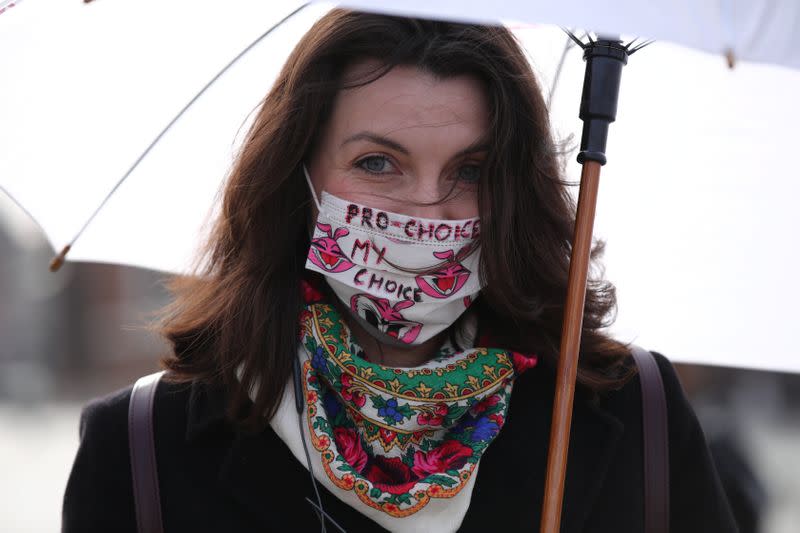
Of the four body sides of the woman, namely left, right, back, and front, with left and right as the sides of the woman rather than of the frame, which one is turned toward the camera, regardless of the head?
front
